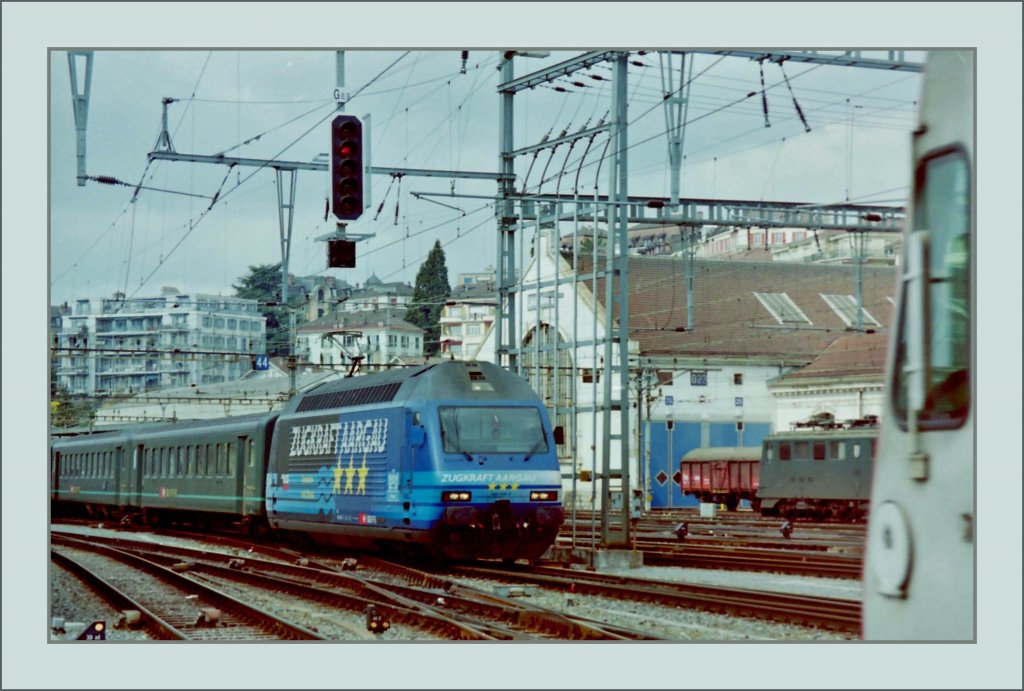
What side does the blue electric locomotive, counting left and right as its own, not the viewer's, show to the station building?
left

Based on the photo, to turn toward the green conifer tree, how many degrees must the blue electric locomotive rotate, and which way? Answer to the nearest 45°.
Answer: approximately 135° to its left

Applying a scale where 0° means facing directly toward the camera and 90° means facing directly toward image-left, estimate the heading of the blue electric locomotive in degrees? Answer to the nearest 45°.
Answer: approximately 315°

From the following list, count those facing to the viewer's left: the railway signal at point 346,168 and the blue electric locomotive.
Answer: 0

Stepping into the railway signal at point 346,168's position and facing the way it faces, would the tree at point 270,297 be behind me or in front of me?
behind

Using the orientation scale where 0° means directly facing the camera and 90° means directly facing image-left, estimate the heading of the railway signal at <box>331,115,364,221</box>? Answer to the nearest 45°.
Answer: approximately 0°

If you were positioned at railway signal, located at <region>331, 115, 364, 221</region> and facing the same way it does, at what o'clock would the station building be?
The station building is roughly at 7 o'clock from the railway signal.
